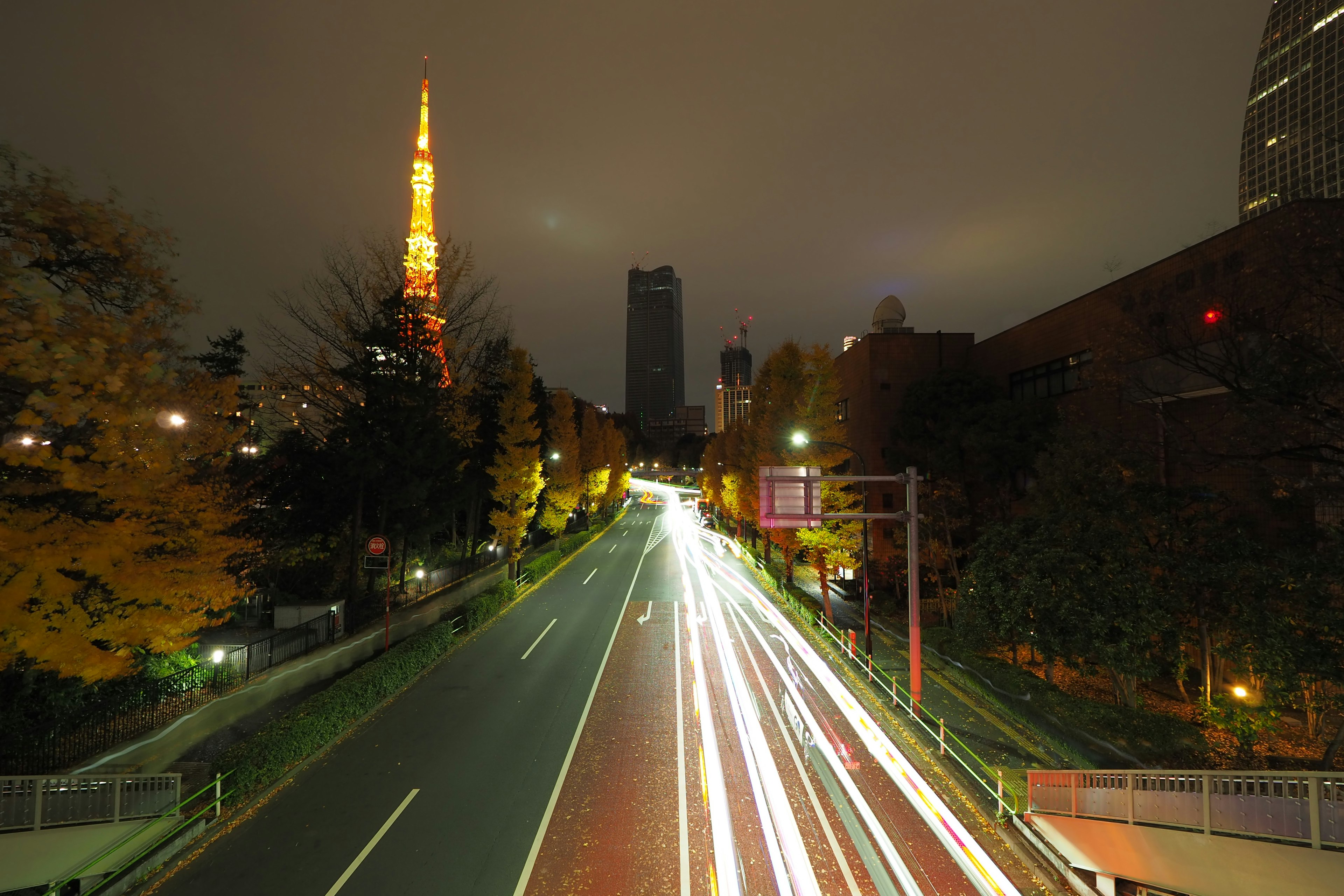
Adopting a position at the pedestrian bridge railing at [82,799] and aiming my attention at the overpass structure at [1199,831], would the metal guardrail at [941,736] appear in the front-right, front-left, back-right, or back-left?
front-left

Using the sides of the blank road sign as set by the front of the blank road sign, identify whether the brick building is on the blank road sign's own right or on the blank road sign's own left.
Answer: on the blank road sign's own right

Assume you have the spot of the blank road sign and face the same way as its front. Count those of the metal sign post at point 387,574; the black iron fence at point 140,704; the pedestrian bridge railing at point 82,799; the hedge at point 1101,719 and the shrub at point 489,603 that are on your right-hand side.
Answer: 1

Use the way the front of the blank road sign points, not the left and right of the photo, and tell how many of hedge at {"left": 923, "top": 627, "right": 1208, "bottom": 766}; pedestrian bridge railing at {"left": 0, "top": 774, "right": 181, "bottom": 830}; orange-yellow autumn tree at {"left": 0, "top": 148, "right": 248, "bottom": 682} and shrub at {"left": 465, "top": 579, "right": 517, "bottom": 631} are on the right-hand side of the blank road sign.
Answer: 1

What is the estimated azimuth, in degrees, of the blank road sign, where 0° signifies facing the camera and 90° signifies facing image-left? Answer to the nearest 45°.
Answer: approximately 180°

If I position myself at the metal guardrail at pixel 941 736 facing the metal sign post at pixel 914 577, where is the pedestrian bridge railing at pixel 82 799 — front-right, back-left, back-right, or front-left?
back-left

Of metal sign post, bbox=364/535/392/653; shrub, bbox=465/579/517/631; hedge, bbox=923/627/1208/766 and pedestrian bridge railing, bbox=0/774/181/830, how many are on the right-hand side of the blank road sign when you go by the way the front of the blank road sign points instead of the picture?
1
